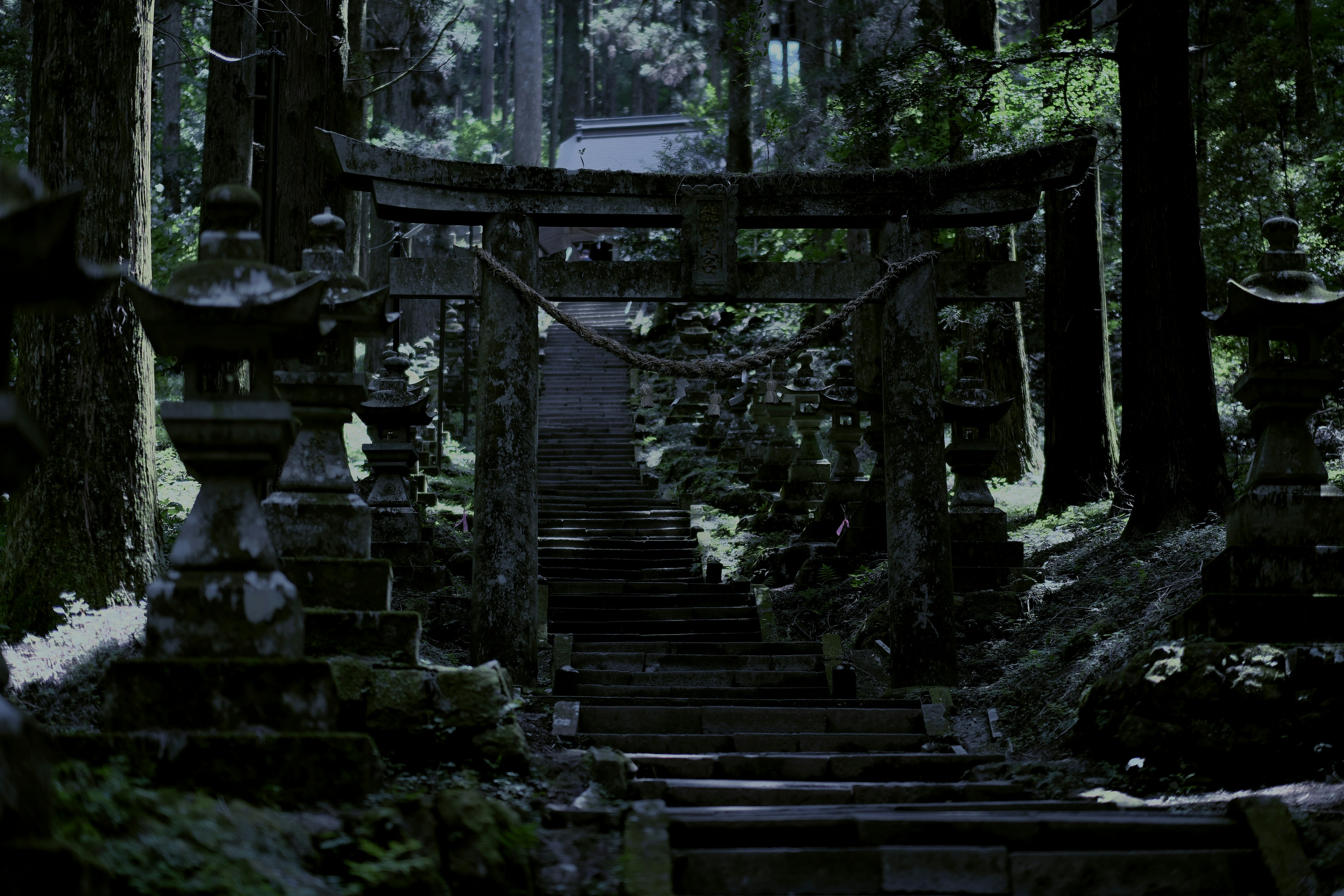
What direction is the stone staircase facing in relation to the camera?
toward the camera

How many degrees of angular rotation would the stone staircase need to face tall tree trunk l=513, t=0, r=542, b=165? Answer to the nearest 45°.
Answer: approximately 180°

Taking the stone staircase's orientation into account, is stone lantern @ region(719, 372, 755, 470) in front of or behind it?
behind

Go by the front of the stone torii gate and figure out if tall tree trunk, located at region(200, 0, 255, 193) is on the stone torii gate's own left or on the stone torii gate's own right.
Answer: on the stone torii gate's own right

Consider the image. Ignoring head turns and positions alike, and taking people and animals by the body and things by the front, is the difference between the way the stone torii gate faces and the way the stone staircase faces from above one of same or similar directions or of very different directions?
same or similar directions

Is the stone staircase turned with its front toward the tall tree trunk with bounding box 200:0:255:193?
no

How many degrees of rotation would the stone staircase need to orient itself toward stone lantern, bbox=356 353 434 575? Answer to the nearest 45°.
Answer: approximately 135° to its right

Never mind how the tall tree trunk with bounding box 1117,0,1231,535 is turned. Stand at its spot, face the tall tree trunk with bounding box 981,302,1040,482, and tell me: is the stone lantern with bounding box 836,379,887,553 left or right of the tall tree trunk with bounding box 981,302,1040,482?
left

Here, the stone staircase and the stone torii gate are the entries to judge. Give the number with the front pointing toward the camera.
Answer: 2

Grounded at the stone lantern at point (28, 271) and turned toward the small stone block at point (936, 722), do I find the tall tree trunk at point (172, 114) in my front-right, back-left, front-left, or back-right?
front-left

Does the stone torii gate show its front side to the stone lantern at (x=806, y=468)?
no

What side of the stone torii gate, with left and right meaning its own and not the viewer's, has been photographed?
front

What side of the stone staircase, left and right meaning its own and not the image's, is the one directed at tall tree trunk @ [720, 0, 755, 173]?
back
